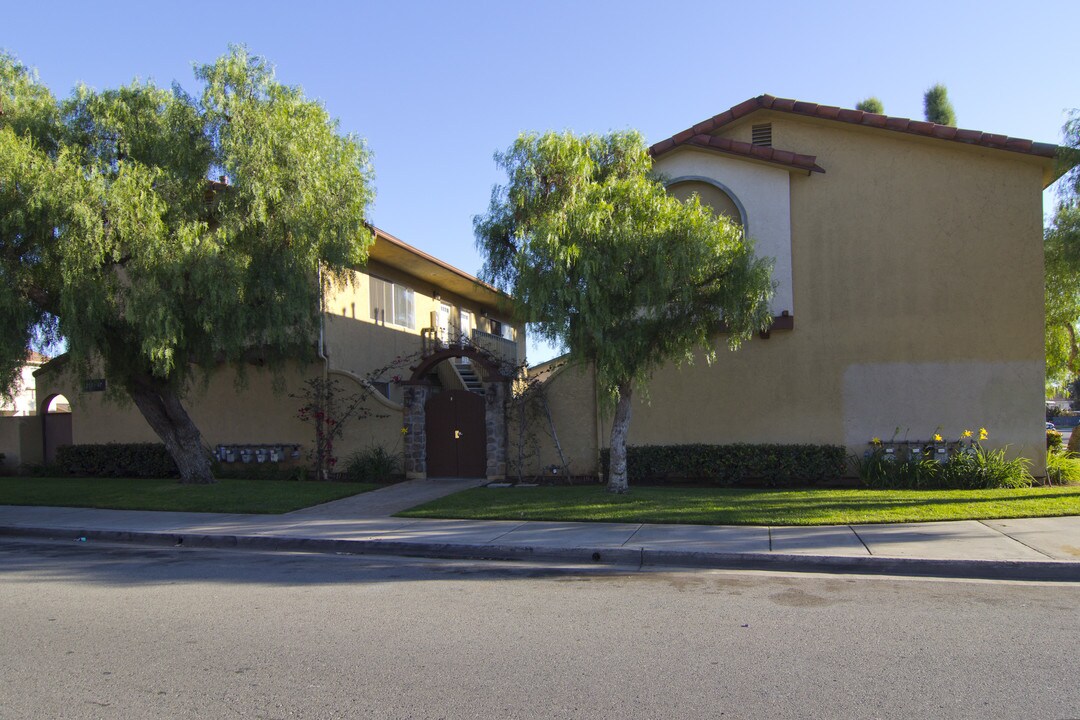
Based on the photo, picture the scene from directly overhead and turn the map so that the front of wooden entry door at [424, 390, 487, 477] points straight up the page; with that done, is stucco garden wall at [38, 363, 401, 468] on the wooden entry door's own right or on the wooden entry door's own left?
on the wooden entry door's own right

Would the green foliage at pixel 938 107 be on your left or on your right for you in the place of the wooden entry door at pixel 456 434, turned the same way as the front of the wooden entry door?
on your left

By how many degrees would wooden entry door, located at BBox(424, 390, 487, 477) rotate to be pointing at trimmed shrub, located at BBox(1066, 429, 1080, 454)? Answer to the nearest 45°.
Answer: approximately 90° to its left

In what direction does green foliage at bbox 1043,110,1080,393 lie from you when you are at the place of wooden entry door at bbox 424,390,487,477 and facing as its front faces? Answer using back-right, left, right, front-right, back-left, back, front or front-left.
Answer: left

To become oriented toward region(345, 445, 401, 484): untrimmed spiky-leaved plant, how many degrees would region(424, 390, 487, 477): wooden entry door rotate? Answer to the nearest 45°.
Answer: approximately 90° to its right

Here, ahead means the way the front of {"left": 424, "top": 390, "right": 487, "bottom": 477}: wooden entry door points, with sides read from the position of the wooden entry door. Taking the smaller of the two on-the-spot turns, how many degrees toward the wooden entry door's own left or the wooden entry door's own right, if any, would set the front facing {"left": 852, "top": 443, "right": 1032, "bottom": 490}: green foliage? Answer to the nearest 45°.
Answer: approximately 45° to the wooden entry door's own left

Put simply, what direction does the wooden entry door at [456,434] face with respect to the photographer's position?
facing the viewer

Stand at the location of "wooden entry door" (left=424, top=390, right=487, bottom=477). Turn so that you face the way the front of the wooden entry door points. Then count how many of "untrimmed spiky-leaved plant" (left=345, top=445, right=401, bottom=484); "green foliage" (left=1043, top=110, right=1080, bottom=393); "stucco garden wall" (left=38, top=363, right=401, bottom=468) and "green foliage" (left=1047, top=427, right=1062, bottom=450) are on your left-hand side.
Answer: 2

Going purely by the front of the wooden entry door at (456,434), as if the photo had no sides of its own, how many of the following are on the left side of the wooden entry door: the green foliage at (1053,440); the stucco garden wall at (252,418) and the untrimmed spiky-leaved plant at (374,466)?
1

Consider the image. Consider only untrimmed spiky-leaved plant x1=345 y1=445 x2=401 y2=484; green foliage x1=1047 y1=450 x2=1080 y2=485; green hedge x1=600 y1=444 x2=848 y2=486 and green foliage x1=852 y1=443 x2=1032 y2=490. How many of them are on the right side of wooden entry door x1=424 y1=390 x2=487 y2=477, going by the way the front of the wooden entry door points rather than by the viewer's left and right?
1

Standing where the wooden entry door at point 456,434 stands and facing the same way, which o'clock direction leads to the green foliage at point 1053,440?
The green foliage is roughly at 9 o'clock from the wooden entry door.

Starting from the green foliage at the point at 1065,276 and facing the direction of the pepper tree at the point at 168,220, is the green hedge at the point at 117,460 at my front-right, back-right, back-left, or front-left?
front-right

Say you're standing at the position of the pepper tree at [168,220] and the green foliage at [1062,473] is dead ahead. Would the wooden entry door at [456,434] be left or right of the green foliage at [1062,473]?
left
